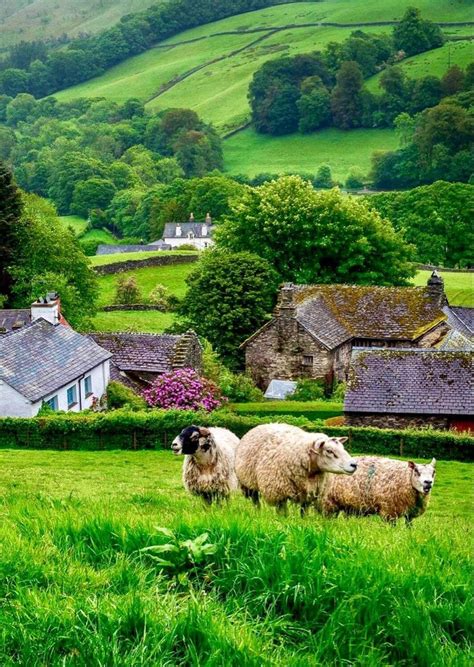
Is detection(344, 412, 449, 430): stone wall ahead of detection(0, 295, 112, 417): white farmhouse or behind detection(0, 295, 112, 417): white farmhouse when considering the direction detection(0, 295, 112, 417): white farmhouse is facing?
ahead

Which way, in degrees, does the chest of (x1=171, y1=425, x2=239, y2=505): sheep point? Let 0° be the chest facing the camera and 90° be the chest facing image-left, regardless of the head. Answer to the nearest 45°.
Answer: approximately 45°

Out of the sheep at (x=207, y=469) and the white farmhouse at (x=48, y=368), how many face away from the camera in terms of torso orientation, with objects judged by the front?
0

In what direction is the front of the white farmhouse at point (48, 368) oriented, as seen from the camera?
facing the viewer and to the right of the viewer

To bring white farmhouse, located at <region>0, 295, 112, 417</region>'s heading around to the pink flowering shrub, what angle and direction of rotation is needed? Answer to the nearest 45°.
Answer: approximately 45° to its left

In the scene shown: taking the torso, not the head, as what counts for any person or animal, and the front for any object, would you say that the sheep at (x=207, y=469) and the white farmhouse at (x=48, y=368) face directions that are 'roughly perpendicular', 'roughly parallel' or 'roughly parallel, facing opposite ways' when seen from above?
roughly perpendicular

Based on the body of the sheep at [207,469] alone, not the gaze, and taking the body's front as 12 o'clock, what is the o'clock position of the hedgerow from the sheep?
The hedgerow is roughly at 4 o'clock from the sheep.

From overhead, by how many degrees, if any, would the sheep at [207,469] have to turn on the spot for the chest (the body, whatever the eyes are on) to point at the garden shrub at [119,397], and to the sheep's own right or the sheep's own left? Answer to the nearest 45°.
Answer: approximately 135° to the sheep's own right

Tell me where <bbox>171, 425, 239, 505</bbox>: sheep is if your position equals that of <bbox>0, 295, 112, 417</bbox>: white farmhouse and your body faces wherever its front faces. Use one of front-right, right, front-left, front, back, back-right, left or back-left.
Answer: front-right
